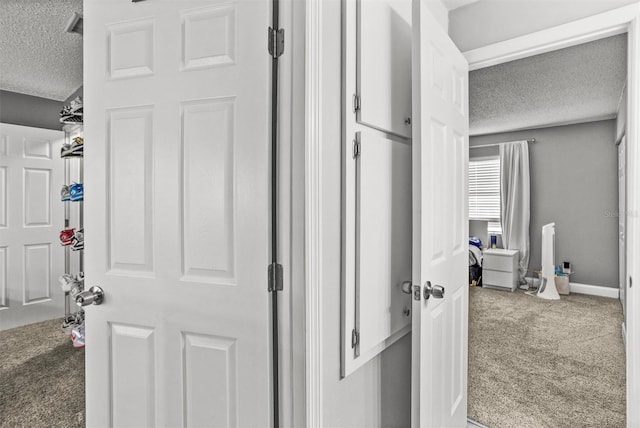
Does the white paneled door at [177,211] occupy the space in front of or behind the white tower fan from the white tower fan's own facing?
in front

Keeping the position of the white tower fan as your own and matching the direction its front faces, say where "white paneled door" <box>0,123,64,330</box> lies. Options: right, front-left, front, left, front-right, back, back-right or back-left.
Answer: front

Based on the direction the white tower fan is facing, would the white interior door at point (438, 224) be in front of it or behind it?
in front

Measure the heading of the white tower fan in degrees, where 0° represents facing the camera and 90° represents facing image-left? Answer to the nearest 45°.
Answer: approximately 45°

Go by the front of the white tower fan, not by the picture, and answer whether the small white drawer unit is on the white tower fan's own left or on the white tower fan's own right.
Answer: on the white tower fan's own right
